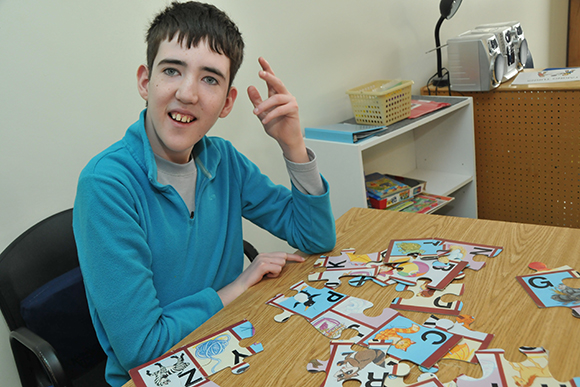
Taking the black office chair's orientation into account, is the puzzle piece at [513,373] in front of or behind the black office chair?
in front

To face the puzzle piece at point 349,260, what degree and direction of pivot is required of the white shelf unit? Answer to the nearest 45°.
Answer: approximately 45° to its right

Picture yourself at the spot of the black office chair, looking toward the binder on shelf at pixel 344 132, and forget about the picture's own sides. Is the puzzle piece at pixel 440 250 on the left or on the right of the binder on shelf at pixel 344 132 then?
right

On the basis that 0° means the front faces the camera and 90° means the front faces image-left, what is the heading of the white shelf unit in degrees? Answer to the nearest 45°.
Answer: approximately 315°

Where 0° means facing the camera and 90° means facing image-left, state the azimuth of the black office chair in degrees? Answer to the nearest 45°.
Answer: approximately 315°

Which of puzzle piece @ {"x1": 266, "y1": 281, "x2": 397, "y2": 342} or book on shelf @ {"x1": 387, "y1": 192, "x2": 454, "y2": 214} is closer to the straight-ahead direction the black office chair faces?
the puzzle piece

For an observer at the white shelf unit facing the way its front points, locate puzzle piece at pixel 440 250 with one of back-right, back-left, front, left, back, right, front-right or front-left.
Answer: front-right

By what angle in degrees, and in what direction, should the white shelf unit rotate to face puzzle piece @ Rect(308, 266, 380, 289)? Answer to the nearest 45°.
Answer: approximately 45° to its right
